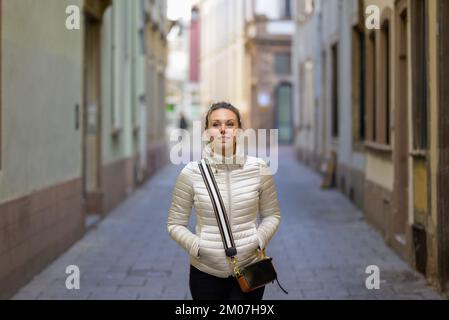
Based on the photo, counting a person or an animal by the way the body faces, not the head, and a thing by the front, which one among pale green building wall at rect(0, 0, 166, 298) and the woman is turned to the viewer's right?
the pale green building wall

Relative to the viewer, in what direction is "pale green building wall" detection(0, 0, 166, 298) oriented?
to the viewer's right

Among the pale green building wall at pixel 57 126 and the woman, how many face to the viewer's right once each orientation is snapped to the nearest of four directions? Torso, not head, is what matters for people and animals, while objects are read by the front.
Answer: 1

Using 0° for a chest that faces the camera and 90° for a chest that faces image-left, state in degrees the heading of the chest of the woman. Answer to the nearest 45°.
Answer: approximately 0°

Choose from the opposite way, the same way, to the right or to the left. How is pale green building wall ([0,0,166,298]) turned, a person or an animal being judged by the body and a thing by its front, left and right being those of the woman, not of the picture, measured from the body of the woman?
to the left
